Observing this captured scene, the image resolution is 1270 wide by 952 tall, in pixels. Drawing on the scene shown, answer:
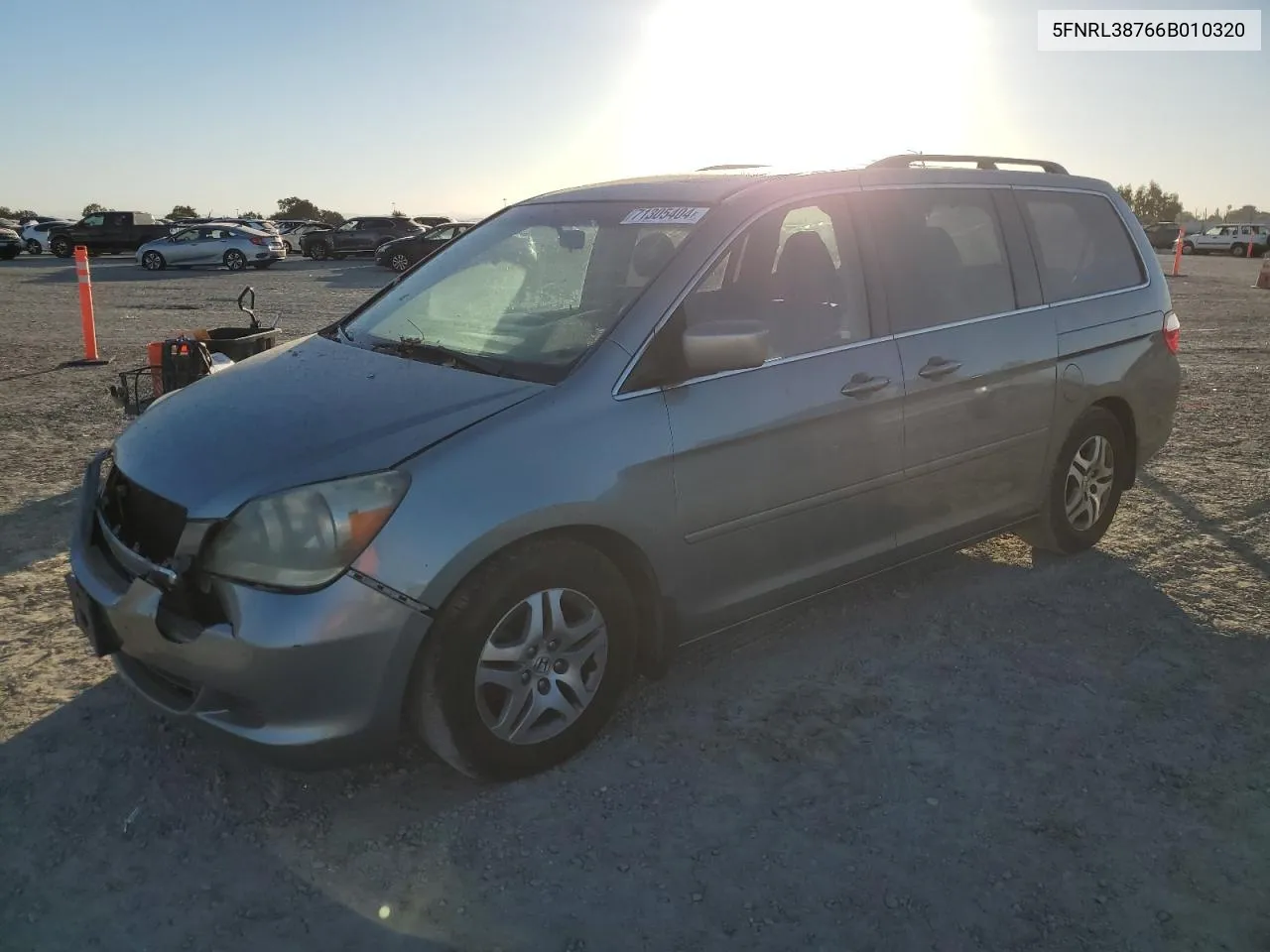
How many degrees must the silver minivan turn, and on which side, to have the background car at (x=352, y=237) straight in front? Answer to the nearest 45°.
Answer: approximately 135° to its right

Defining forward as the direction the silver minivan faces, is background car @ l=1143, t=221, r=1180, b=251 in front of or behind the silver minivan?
behind

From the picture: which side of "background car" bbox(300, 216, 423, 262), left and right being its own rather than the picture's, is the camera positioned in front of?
left

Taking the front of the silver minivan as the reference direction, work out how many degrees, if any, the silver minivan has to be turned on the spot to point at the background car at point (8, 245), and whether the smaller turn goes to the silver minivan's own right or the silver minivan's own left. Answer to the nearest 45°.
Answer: approximately 90° to the silver minivan's own right

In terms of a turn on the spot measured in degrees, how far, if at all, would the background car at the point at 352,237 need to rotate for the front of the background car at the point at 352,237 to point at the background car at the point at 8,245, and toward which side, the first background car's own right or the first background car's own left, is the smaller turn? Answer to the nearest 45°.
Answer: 0° — it already faces it

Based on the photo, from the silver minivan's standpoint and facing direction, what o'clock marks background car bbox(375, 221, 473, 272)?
The background car is roughly at 4 o'clock from the silver minivan.

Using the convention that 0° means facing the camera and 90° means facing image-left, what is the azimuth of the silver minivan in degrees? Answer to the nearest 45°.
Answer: approximately 45°

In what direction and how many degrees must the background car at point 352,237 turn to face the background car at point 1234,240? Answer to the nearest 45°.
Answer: approximately 180°

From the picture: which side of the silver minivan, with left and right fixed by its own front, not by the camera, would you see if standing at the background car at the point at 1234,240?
back

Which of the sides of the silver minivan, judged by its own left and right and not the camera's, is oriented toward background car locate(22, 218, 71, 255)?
right
